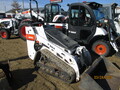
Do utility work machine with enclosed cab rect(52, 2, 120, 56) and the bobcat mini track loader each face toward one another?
no

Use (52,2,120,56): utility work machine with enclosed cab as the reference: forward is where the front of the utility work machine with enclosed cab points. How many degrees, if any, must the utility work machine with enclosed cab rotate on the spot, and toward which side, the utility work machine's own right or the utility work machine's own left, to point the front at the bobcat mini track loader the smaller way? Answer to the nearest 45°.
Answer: approximately 45° to the utility work machine's own right

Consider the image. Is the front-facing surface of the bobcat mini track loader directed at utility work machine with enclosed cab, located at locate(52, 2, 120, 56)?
no
